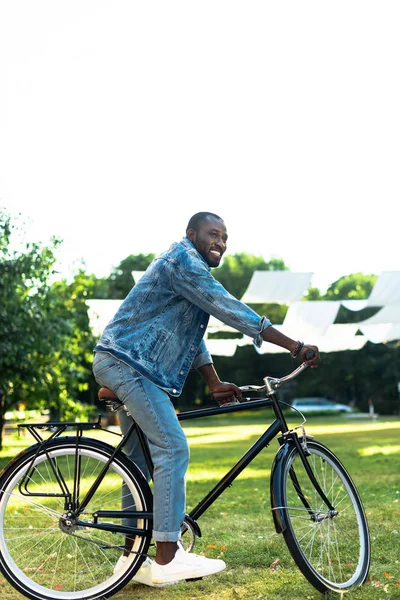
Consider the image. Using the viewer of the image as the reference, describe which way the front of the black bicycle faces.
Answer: facing to the right of the viewer

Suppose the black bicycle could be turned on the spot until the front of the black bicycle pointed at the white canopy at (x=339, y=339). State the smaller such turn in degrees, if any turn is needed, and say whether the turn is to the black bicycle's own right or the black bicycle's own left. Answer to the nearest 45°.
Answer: approximately 90° to the black bicycle's own left

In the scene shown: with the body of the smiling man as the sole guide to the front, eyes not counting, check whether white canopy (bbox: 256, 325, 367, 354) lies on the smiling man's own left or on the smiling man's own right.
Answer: on the smiling man's own left

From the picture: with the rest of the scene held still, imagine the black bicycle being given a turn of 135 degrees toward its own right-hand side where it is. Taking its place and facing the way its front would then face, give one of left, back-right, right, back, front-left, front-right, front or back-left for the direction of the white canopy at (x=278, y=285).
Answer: back-right

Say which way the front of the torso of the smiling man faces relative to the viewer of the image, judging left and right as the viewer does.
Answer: facing to the right of the viewer

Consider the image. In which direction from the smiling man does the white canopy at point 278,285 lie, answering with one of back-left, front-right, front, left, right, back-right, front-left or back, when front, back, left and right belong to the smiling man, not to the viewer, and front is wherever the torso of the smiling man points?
left

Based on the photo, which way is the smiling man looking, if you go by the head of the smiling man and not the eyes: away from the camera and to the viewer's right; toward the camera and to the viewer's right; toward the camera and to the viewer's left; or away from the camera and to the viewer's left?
toward the camera and to the viewer's right
